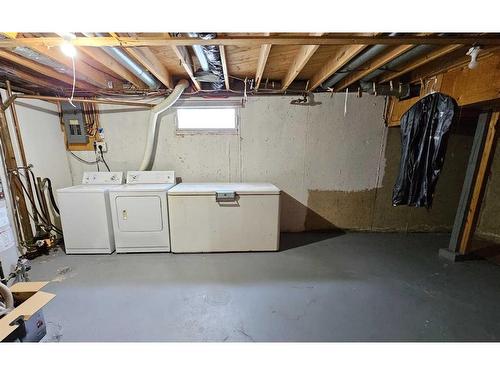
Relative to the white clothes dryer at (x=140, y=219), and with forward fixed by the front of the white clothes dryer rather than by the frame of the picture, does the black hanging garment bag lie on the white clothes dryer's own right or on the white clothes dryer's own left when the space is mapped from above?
on the white clothes dryer's own left

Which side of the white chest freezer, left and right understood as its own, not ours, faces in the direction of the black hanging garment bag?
left

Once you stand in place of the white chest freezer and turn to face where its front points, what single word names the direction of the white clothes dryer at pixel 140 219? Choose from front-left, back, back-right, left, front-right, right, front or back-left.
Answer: right

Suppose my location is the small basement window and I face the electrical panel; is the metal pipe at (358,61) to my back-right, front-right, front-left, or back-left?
back-left

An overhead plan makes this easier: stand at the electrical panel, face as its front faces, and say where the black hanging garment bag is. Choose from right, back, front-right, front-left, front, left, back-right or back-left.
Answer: front-left

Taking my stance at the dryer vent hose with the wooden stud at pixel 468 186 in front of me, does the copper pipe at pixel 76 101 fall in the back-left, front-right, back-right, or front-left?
back-right

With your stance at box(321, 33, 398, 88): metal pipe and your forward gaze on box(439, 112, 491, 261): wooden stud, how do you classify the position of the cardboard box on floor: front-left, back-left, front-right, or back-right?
back-right

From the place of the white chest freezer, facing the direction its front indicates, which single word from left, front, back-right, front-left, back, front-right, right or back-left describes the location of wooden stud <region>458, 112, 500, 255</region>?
left

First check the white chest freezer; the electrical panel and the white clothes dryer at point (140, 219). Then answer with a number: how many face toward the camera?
3

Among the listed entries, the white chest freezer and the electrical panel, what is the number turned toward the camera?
2

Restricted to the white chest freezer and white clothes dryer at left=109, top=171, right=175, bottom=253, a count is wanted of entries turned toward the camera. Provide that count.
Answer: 2
